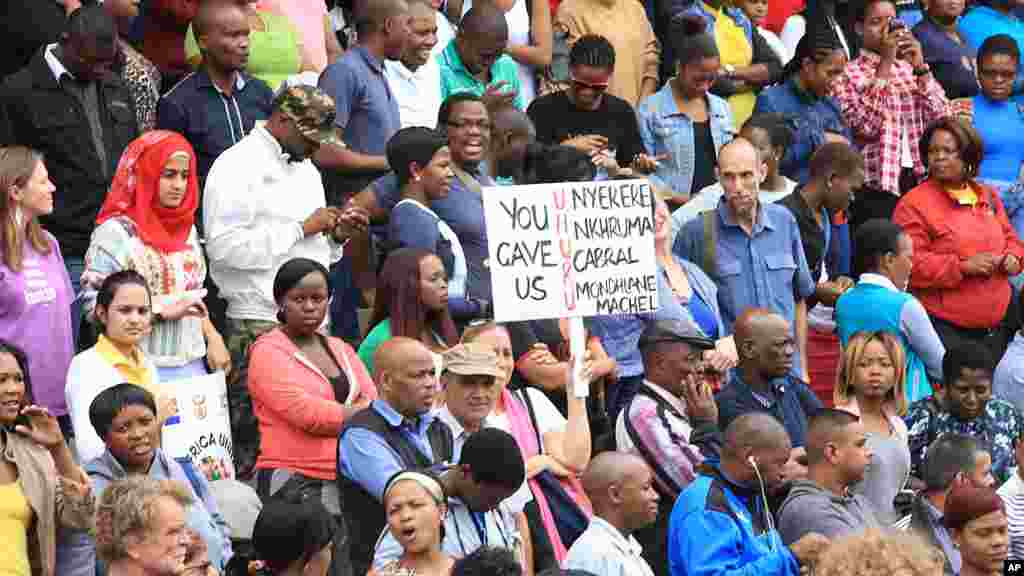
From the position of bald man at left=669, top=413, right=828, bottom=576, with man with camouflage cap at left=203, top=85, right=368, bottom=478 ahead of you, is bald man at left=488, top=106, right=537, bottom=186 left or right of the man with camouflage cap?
right

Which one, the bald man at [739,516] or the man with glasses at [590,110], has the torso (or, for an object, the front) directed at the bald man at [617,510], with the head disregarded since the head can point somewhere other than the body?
the man with glasses

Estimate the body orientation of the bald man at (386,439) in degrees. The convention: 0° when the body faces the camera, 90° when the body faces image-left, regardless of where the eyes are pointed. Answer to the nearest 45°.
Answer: approximately 315°

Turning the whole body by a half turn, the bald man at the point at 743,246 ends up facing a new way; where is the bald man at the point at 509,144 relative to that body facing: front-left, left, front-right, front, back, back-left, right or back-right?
left

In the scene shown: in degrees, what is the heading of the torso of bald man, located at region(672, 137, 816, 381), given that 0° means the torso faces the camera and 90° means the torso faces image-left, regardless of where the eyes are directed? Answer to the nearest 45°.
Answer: approximately 0°

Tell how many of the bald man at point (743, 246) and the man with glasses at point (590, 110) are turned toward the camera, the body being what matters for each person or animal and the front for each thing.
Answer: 2

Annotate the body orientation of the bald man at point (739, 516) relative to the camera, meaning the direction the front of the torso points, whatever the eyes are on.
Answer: to the viewer's right
